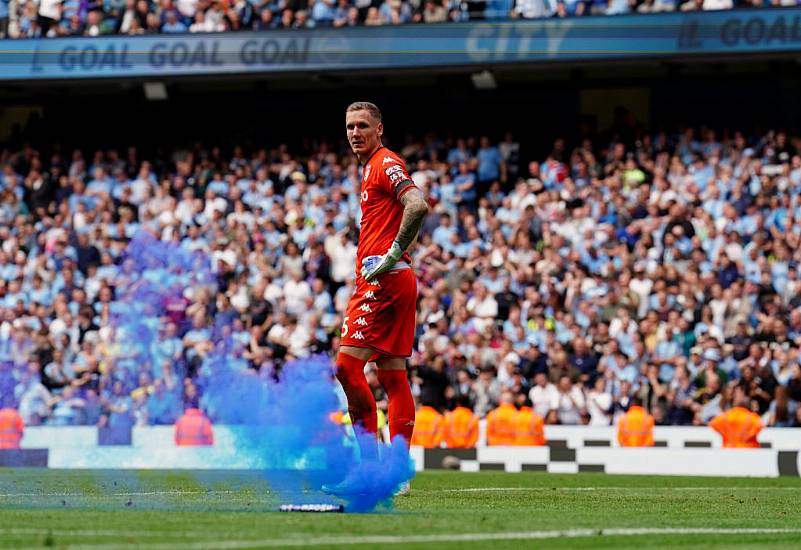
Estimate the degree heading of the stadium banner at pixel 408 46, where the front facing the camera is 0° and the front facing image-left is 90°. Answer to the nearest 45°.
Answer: approximately 0°

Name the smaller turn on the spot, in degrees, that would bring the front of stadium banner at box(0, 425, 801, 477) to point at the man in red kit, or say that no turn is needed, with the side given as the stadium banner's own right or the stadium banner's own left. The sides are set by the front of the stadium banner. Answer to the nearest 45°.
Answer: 0° — it already faces them
